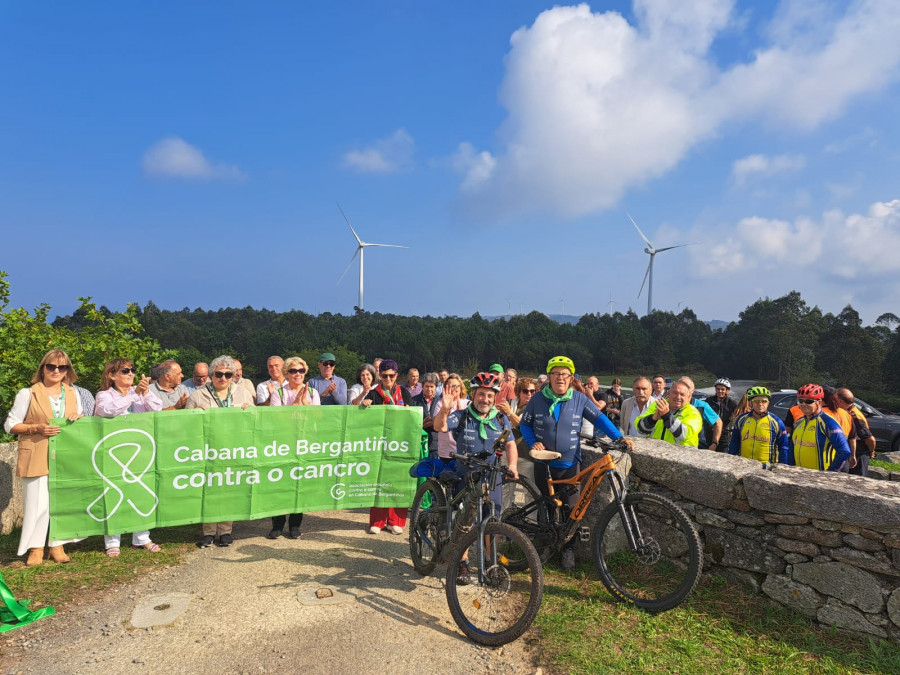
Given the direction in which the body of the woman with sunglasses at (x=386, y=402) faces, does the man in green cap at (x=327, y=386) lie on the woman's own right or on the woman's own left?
on the woman's own right

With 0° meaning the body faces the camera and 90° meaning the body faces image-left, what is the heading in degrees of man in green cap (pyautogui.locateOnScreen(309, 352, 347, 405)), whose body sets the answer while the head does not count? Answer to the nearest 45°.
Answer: approximately 0°

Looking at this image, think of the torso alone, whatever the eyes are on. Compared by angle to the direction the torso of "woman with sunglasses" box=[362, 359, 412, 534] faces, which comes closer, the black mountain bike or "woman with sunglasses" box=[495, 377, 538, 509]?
the black mountain bike

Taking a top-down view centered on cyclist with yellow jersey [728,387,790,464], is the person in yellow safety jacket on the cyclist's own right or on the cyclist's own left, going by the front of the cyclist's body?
on the cyclist's own right

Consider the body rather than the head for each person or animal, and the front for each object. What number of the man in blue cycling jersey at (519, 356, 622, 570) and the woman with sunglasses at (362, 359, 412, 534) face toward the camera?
2

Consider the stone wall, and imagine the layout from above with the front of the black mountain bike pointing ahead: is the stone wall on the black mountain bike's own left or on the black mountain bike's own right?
on the black mountain bike's own left

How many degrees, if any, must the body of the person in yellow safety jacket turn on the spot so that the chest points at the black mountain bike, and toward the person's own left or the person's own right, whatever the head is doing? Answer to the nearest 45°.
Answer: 0° — they already face it

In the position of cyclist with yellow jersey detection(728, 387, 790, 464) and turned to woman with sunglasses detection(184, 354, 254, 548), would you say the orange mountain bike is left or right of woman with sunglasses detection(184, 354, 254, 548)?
left

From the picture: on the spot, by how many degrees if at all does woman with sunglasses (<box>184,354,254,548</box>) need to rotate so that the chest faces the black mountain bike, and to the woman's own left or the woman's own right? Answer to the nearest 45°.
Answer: approximately 45° to the woman's own left
